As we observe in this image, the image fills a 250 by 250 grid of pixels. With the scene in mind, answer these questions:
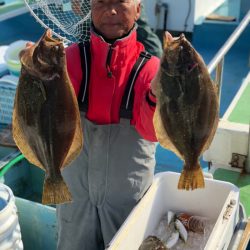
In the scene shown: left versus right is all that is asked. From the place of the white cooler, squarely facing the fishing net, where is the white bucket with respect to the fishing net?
left

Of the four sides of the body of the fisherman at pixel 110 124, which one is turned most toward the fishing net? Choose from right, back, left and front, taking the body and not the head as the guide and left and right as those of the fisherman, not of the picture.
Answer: back

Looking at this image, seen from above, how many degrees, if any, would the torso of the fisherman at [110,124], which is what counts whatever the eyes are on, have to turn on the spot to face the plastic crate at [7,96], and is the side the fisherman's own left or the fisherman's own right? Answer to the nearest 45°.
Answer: approximately 135° to the fisherman's own right

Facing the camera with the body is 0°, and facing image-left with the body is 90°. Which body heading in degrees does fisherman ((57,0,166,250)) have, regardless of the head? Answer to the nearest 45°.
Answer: approximately 0°
